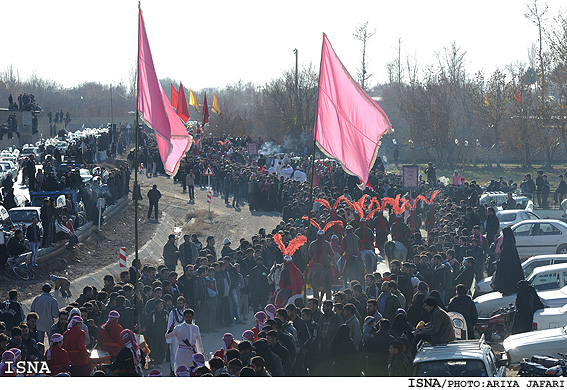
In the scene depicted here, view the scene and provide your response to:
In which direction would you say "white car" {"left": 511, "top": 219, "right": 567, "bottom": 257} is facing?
to the viewer's left

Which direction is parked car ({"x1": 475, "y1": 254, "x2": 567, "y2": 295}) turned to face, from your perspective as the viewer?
facing to the left of the viewer

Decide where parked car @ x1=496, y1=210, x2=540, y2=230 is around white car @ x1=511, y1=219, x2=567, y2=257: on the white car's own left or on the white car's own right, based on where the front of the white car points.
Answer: on the white car's own right

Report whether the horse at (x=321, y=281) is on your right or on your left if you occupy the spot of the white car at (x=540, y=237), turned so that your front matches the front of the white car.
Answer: on your left

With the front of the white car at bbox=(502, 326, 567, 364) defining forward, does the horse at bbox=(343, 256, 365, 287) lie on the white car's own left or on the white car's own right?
on the white car's own right

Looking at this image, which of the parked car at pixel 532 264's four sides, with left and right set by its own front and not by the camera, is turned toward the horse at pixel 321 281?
front

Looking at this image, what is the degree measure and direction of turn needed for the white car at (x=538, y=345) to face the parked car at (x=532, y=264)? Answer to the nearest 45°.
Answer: approximately 90° to its right

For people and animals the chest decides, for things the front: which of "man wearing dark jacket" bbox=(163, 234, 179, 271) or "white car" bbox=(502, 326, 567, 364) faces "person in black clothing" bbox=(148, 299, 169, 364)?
the white car

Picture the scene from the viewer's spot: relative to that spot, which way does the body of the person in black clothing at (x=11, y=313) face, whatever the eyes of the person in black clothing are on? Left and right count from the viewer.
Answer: facing away from the viewer and to the right of the viewer

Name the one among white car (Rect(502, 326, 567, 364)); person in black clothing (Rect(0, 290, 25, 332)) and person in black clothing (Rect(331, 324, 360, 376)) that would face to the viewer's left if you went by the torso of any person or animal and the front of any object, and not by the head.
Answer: the white car

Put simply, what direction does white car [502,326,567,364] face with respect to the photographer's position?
facing to the left of the viewer

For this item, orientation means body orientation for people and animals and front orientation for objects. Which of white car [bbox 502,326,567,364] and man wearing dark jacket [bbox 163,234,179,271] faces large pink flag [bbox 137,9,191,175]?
the white car

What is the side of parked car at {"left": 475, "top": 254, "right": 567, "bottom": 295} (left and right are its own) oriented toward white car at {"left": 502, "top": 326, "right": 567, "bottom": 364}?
left
